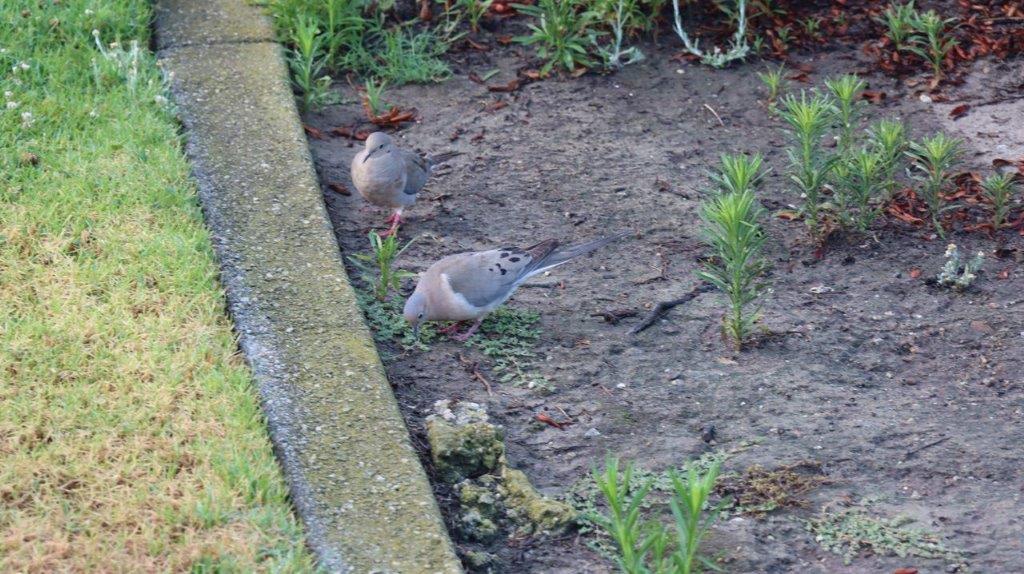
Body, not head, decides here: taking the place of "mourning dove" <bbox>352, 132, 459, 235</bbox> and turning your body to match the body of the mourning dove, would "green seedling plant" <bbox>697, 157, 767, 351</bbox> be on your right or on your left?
on your left

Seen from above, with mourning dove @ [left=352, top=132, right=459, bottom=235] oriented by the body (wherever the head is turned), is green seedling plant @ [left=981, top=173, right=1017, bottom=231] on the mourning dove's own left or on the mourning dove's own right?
on the mourning dove's own left

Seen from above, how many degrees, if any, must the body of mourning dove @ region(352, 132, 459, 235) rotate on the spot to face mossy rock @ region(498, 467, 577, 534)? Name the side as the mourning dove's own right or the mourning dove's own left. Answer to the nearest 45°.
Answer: approximately 45° to the mourning dove's own left

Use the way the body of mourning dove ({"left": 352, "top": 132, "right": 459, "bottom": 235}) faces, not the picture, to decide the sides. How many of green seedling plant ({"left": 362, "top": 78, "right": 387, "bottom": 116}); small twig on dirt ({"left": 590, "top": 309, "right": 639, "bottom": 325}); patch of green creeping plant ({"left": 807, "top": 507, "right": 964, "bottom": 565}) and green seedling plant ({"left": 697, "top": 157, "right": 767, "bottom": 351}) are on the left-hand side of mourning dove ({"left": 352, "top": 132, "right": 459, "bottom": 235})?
3

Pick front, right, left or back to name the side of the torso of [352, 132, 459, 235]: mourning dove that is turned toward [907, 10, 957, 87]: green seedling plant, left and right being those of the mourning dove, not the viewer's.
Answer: back

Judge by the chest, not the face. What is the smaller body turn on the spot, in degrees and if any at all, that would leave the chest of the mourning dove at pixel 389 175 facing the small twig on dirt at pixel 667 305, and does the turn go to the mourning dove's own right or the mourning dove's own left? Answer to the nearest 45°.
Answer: approximately 90° to the mourning dove's own left

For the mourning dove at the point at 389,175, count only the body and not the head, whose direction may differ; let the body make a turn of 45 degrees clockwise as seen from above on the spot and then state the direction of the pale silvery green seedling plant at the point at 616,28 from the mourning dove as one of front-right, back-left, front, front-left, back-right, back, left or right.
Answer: back-right

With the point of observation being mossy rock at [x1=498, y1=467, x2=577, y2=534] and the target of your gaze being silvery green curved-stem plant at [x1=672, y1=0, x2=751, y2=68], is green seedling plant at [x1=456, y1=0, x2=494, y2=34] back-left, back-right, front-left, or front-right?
front-left

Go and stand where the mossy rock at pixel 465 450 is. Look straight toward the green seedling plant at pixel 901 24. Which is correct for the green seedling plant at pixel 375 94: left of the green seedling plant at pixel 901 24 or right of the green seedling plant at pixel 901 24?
left

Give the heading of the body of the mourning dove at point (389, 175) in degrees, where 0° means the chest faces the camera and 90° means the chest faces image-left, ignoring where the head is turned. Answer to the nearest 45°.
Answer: approximately 45°

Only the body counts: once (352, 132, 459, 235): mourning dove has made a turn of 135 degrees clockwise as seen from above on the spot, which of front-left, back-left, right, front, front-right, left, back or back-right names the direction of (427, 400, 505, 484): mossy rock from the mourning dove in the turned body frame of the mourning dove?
back

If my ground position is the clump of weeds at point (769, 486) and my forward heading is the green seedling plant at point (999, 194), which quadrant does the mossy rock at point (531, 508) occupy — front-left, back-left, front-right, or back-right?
back-left

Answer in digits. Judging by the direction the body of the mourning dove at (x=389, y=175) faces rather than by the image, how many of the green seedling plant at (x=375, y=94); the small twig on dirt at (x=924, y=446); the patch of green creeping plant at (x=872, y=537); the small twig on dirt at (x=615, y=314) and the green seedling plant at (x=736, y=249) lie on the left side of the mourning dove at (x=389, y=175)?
4

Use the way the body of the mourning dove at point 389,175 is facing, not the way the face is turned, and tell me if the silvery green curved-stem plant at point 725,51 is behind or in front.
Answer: behind

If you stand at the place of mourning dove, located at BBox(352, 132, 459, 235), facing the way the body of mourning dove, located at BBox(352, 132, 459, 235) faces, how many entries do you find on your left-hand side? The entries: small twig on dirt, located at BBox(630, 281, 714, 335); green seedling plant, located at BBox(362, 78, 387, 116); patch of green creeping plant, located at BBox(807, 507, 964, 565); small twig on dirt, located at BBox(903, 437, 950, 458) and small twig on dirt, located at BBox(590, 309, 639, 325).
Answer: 4

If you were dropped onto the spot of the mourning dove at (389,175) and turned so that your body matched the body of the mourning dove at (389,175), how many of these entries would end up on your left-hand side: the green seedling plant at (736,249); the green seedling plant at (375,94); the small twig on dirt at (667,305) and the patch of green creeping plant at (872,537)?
3

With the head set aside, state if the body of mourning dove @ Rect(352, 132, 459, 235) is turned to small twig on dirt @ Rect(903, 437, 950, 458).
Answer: no

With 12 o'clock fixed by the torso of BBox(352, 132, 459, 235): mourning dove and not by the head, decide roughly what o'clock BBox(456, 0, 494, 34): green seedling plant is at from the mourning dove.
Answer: The green seedling plant is roughly at 5 o'clock from the mourning dove.

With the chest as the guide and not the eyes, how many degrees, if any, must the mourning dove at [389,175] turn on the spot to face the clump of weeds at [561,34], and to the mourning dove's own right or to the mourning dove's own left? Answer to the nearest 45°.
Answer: approximately 180°

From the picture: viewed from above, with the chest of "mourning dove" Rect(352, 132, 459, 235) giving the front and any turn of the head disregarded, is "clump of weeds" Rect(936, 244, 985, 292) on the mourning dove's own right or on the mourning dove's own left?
on the mourning dove's own left
